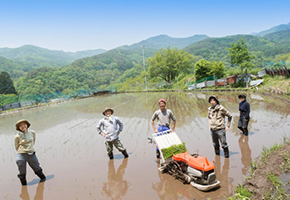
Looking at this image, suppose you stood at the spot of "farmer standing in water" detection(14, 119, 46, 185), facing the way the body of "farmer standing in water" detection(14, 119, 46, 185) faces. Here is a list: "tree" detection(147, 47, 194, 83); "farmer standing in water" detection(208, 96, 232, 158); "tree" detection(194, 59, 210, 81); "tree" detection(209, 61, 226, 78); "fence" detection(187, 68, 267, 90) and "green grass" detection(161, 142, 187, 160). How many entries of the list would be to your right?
0

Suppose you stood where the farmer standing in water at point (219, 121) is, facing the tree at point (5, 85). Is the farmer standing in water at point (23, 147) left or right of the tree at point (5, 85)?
left

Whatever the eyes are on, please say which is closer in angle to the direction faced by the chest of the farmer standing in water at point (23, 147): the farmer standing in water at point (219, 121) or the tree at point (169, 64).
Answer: the farmer standing in water

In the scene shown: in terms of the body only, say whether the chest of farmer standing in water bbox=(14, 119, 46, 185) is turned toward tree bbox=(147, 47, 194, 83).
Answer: no

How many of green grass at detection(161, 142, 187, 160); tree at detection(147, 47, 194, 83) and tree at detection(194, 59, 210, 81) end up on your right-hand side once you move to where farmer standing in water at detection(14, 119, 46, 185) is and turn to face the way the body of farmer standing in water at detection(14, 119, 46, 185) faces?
0

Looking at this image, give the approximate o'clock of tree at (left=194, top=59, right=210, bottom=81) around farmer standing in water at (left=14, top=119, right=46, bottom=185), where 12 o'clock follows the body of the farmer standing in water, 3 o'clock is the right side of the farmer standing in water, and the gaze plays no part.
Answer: The tree is roughly at 8 o'clock from the farmer standing in water.

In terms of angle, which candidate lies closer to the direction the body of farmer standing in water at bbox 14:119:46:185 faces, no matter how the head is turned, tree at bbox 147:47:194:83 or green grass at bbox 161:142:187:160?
the green grass

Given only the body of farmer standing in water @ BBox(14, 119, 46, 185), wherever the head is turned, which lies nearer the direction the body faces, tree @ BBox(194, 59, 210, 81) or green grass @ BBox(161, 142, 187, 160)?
the green grass

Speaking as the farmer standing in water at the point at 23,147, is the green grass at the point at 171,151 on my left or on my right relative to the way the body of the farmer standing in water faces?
on my left

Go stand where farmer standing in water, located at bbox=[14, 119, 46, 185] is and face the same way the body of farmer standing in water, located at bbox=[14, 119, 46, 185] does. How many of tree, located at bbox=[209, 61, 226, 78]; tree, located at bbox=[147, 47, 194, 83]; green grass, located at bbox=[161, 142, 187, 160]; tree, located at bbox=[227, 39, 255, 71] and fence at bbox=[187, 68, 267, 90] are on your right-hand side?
0

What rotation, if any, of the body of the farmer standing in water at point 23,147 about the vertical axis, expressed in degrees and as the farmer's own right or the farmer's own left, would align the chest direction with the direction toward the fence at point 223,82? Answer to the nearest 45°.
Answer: approximately 135° to the farmer's own left

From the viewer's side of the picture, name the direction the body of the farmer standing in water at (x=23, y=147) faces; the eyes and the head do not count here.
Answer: toward the camera

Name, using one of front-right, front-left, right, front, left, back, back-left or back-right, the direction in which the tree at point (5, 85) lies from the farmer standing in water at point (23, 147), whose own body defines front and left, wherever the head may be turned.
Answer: back

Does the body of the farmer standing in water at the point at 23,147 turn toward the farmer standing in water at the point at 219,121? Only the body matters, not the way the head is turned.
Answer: no
